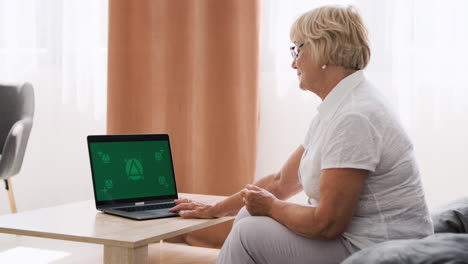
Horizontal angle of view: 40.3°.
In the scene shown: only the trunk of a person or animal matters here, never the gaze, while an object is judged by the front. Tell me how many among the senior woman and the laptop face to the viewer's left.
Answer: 1

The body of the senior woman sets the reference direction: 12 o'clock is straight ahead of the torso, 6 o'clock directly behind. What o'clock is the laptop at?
The laptop is roughly at 1 o'clock from the senior woman.

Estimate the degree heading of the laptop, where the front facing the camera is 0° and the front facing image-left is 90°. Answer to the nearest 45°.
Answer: approximately 315°

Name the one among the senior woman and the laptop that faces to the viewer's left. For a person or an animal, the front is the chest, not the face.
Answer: the senior woman

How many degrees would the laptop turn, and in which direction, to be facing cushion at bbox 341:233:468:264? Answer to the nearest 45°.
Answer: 0° — it already faces it

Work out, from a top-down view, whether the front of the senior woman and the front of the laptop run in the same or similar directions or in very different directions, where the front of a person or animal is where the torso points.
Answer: very different directions

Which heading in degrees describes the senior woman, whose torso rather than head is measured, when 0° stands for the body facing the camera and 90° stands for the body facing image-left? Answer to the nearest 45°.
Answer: approximately 90°
